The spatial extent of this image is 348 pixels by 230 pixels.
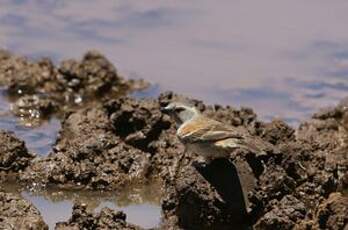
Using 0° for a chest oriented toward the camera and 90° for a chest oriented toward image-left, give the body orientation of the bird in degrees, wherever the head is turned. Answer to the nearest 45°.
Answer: approximately 90°

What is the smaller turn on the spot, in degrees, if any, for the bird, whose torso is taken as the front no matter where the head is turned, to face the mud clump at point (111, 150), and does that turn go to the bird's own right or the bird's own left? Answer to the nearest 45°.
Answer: approximately 45° to the bird's own right

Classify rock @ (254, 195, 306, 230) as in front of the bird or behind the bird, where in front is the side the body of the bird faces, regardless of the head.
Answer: behind
